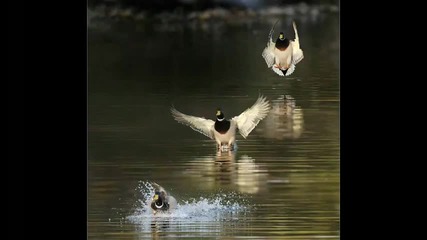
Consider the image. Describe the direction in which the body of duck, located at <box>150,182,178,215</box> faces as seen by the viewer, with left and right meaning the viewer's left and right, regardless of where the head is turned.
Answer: facing the viewer and to the left of the viewer

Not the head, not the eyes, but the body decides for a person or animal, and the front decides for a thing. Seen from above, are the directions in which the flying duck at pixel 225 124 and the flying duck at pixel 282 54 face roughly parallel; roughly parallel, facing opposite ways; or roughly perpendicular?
roughly parallel

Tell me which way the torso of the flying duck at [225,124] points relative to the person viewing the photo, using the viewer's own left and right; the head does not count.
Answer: facing the viewer

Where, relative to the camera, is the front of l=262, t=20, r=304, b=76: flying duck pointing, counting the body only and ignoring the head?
toward the camera

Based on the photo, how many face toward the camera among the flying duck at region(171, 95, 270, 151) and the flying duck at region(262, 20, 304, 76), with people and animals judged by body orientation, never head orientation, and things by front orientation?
2
